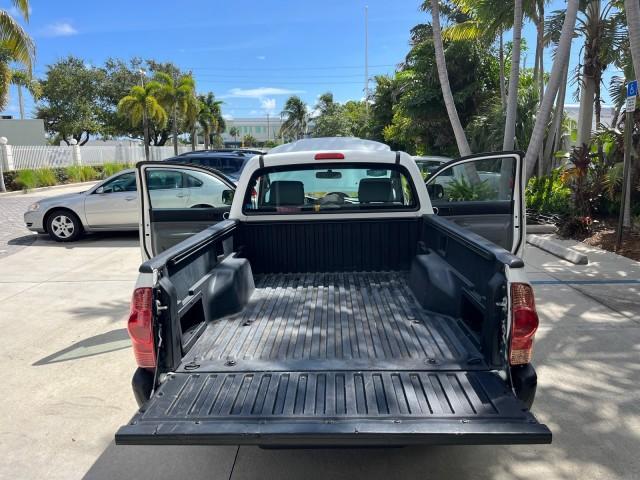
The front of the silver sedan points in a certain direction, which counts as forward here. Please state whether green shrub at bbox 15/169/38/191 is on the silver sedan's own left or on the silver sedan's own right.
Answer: on the silver sedan's own right

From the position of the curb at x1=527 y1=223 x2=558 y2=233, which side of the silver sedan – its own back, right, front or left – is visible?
back

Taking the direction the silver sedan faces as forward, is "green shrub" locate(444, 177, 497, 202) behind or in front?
behind

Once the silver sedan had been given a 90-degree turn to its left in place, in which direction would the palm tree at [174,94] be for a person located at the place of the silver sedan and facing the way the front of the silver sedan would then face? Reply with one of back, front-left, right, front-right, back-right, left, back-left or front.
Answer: back

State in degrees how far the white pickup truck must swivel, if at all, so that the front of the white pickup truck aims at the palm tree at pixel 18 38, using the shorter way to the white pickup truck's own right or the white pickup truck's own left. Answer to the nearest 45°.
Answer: approximately 45° to the white pickup truck's own left

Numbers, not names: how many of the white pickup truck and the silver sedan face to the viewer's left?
1

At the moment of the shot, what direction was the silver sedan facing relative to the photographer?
facing to the left of the viewer

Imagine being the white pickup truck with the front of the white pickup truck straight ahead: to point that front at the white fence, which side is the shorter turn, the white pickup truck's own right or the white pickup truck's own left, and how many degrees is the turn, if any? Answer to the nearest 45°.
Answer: approximately 45° to the white pickup truck's own left

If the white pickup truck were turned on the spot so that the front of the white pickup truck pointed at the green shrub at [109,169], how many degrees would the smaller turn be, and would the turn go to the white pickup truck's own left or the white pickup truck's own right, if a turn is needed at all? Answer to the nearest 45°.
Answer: approximately 45° to the white pickup truck's own left

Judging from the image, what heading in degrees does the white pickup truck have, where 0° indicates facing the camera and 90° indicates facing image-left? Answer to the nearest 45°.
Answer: approximately 180°

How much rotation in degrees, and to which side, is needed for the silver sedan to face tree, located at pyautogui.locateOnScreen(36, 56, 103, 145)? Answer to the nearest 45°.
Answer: approximately 90° to its right

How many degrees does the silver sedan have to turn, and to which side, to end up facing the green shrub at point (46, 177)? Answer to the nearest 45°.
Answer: approximately 90° to its right

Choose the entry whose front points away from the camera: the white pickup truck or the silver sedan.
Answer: the white pickup truck
